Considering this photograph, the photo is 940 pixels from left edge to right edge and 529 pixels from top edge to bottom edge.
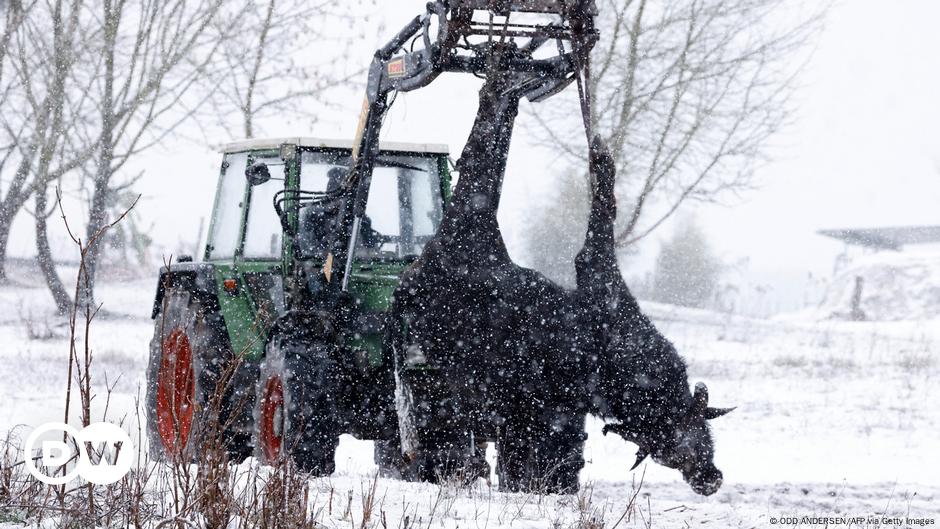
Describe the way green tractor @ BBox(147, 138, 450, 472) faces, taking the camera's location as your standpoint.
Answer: facing the viewer and to the right of the viewer

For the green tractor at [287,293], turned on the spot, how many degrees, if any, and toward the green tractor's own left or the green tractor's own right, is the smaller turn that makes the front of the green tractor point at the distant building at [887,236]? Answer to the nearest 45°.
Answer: approximately 90° to the green tractor's own left

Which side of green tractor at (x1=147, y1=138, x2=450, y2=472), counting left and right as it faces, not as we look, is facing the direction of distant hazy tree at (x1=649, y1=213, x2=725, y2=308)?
left

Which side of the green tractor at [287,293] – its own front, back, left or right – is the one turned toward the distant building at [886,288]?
left

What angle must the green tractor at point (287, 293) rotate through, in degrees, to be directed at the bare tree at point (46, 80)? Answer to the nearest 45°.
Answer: approximately 135° to its left
